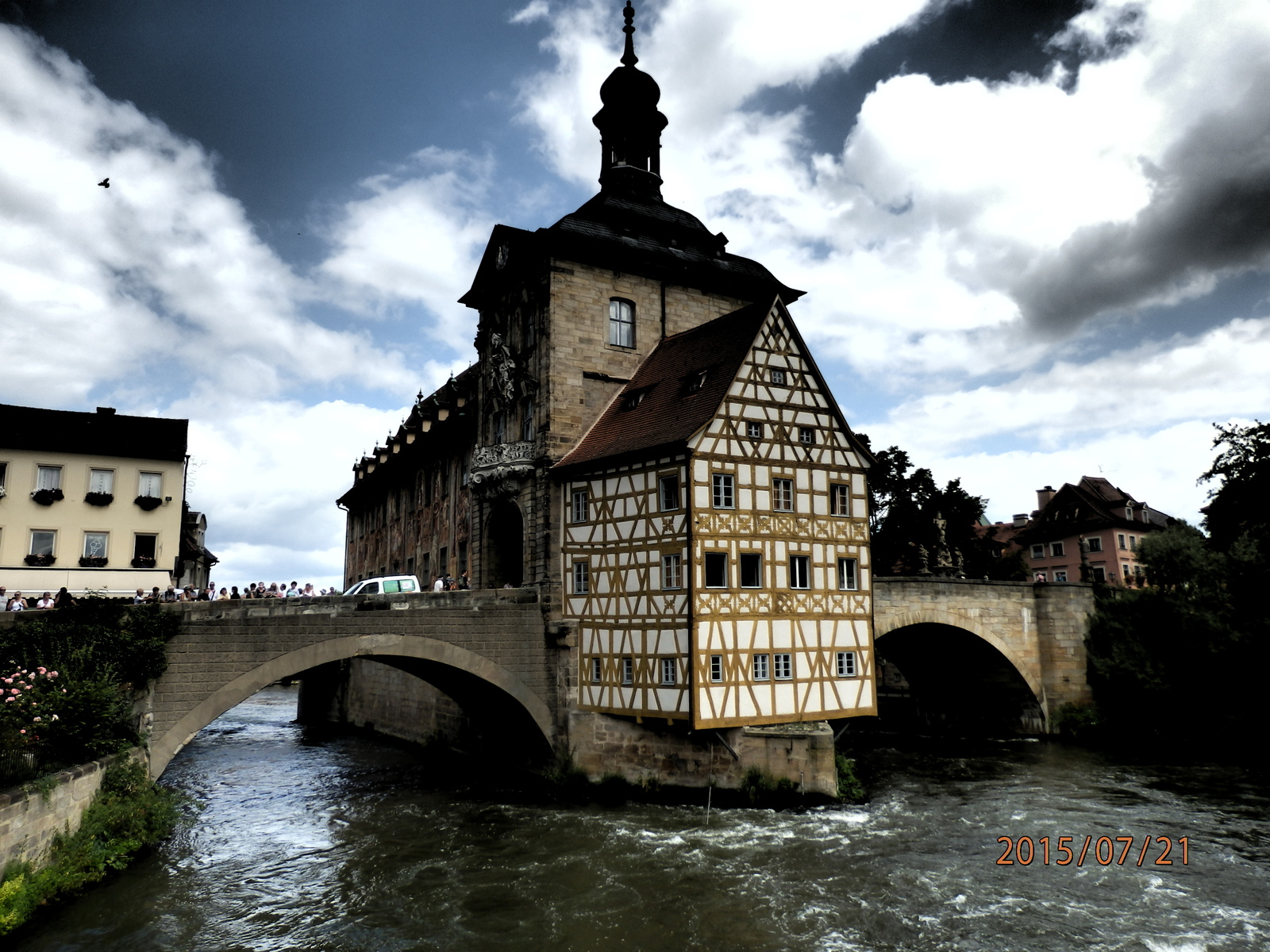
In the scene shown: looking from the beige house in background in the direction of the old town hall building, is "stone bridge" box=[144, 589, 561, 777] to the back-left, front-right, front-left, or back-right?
front-right

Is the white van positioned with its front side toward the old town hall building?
no

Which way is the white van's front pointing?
to the viewer's left

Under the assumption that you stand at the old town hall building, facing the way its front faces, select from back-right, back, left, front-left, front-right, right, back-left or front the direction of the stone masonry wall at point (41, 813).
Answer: front

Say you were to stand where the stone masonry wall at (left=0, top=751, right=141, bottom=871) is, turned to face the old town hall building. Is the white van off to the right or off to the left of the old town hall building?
left

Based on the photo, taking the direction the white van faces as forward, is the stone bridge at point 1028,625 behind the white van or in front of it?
behind

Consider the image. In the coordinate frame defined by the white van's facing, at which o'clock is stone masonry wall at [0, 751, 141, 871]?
The stone masonry wall is roughly at 10 o'clock from the white van.

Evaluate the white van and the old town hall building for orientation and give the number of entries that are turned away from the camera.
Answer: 0
